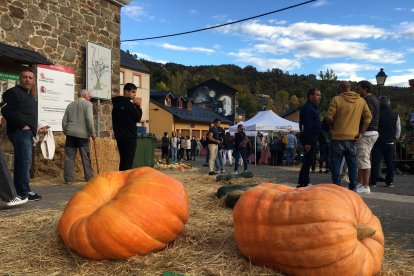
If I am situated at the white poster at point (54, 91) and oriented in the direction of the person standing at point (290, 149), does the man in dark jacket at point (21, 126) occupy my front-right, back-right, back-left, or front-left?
back-right

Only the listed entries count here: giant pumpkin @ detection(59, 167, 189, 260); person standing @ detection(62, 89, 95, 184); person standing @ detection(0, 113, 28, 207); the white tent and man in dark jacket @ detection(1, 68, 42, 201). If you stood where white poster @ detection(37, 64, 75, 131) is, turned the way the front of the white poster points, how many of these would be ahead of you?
4

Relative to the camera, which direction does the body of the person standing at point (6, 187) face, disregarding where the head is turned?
to the viewer's right

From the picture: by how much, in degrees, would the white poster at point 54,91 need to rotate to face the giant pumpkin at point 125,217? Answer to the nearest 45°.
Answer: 0° — it already faces it

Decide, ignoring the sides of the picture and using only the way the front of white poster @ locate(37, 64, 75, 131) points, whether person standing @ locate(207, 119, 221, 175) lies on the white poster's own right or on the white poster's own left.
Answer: on the white poster's own left

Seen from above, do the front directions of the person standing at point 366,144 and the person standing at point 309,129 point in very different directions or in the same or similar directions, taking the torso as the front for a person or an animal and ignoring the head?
very different directions

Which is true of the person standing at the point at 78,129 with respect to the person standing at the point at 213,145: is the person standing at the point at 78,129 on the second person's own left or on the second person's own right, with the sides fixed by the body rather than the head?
on the second person's own right
